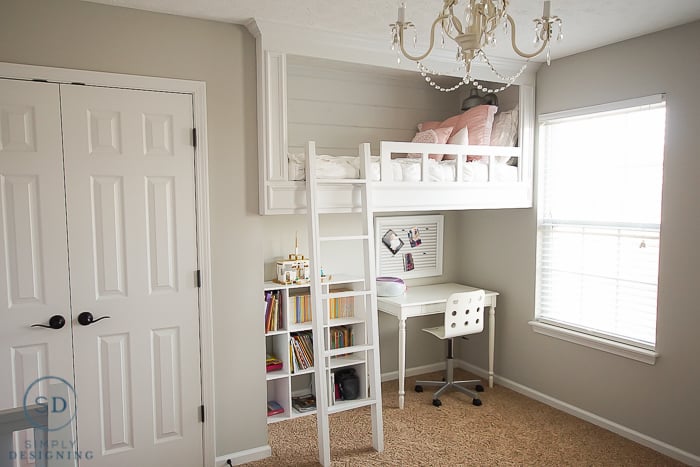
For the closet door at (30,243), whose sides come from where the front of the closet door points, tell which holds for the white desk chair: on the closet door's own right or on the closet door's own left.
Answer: on the closet door's own left

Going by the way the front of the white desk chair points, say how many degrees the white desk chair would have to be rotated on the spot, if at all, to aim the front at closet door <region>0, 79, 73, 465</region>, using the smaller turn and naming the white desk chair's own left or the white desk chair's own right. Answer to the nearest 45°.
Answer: approximately 90° to the white desk chair's own left

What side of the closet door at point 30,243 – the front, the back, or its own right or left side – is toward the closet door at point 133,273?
left

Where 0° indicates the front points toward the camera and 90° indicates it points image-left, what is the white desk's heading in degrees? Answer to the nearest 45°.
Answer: approximately 315°

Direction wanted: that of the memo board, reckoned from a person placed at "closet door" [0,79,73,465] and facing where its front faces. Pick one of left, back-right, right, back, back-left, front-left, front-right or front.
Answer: left

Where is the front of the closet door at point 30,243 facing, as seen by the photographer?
facing the viewer
